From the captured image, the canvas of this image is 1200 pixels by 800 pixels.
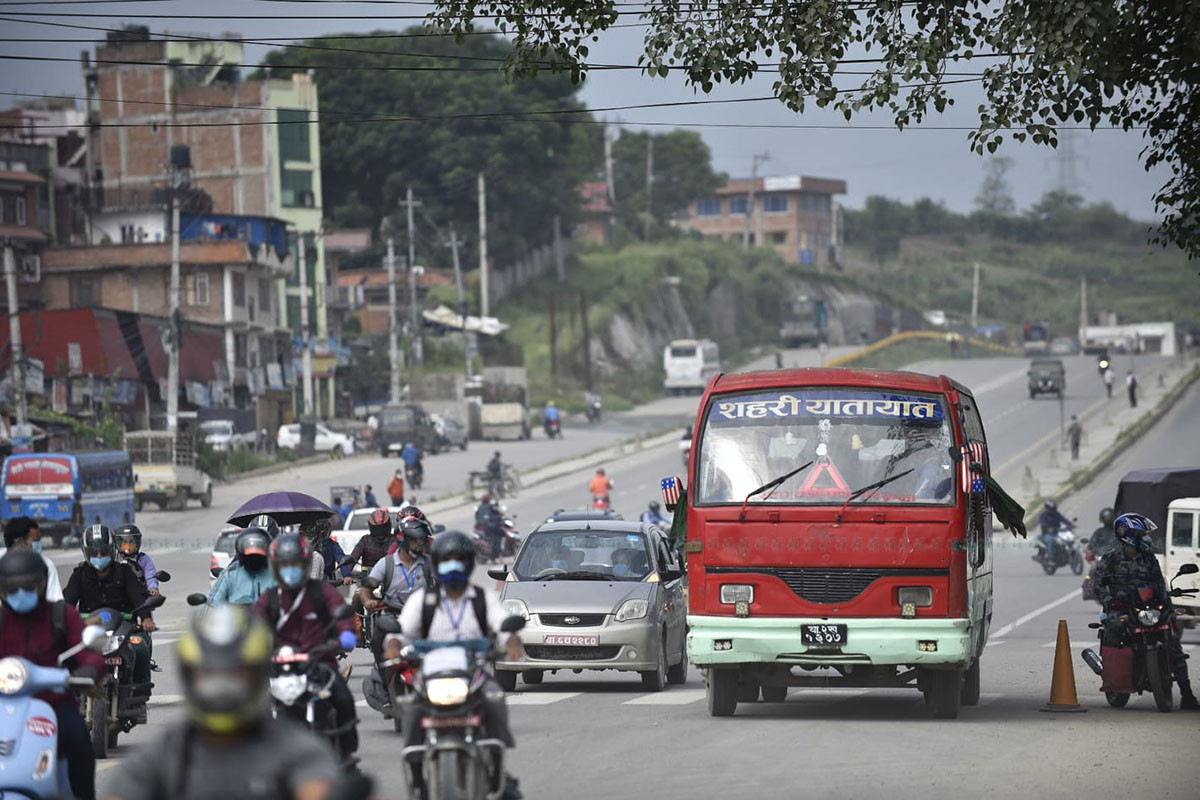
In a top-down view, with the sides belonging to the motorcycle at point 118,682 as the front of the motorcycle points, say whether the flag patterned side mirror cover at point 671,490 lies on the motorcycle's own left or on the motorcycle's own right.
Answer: on the motorcycle's own left

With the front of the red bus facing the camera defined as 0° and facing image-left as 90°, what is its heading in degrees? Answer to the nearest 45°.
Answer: approximately 0°

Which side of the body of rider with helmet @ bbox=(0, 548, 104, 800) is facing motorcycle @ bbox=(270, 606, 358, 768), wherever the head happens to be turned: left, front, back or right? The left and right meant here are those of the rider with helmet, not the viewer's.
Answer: left

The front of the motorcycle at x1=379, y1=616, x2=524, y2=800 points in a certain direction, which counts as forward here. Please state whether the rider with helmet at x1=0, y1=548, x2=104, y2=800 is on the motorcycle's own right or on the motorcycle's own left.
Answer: on the motorcycle's own right

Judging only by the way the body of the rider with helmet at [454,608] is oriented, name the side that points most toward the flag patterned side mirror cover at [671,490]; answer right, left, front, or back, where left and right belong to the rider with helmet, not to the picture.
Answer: back

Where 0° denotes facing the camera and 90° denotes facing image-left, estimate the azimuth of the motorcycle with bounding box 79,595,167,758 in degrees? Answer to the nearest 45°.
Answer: approximately 0°

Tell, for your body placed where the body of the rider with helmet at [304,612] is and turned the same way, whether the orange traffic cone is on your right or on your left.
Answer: on your left

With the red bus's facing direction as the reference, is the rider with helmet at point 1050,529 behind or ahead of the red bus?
behind

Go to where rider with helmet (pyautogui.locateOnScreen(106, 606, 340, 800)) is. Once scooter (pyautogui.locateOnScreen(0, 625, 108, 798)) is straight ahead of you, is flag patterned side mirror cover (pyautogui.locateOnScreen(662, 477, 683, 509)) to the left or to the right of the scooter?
right

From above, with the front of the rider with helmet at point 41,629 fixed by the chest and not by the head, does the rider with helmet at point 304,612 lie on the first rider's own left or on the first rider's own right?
on the first rider's own left

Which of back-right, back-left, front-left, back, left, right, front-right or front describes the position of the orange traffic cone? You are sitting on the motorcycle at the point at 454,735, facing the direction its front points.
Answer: back-left
